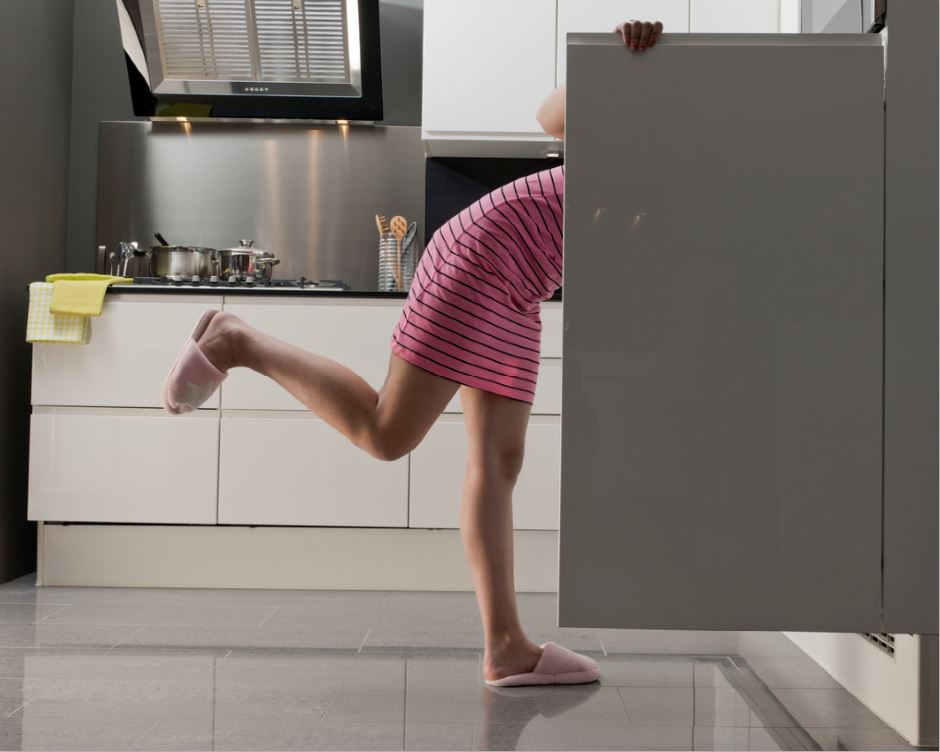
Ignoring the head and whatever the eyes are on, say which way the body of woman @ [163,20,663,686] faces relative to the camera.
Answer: to the viewer's right

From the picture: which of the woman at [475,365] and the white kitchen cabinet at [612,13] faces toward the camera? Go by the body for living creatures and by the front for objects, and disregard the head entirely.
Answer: the white kitchen cabinet

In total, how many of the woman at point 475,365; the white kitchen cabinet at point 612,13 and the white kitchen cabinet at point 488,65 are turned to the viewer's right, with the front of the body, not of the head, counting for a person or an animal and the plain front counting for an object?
1

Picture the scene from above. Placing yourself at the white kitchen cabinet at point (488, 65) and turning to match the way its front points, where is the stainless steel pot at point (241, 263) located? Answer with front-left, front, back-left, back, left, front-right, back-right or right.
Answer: right

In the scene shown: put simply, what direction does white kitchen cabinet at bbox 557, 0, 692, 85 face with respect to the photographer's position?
facing the viewer

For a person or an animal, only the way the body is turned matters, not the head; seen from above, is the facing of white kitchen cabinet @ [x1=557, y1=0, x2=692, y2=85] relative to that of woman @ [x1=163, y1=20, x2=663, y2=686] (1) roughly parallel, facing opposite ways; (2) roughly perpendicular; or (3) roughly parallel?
roughly perpendicular

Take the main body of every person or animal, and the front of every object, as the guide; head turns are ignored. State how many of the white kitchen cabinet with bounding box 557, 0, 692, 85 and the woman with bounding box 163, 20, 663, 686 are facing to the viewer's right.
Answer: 1

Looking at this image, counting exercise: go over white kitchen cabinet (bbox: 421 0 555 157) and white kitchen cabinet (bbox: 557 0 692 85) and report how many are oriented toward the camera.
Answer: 2

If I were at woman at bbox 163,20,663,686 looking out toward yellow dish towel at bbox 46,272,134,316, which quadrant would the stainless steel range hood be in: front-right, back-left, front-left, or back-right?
front-right

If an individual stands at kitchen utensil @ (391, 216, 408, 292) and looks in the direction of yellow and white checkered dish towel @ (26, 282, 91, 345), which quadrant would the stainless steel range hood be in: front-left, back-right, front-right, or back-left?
front-right

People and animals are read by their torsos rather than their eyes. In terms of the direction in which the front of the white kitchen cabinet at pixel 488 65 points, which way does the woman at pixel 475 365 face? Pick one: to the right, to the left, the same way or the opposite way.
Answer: to the left

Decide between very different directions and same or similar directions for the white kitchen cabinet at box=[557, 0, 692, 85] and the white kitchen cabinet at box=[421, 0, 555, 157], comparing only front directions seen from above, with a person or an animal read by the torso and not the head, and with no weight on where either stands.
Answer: same or similar directions

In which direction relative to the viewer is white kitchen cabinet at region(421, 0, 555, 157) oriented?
toward the camera
